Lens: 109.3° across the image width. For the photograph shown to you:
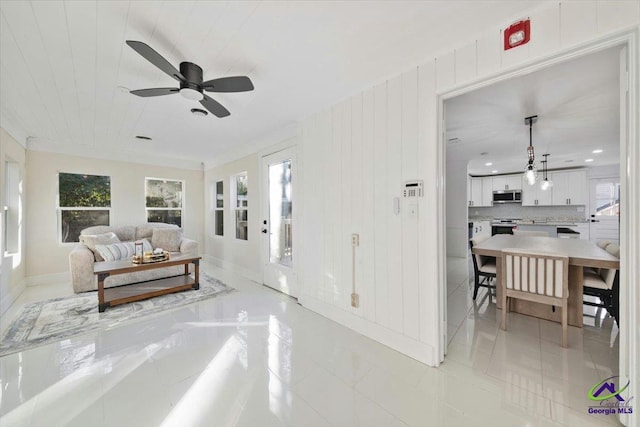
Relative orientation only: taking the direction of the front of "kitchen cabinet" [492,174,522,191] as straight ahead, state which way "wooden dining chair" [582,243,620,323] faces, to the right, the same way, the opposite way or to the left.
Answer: to the right

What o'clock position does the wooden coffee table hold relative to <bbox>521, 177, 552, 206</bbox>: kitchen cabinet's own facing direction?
The wooden coffee table is roughly at 1 o'clock from the kitchen cabinet.

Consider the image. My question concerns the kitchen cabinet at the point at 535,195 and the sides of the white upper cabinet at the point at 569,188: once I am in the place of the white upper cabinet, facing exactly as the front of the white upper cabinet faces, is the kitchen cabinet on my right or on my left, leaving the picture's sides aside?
on my right

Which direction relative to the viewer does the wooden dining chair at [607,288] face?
to the viewer's left

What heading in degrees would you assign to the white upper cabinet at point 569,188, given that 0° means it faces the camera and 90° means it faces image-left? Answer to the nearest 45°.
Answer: approximately 0°

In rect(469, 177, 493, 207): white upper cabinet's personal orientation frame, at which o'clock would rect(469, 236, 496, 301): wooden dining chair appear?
The wooden dining chair is roughly at 12 o'clock from the white upper cabinet.

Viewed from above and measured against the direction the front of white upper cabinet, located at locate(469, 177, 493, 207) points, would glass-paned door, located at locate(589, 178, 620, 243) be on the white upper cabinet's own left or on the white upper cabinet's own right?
on the white upper cabinet's own left

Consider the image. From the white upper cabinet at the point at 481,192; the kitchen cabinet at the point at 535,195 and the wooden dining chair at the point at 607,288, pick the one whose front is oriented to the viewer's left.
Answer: the wooden dining chair
